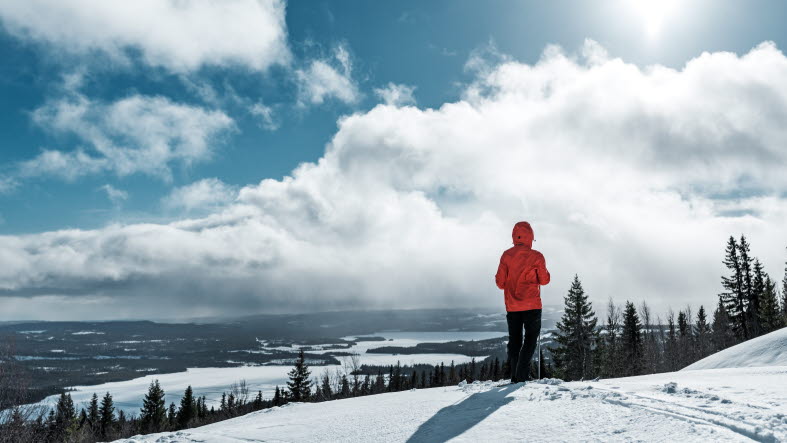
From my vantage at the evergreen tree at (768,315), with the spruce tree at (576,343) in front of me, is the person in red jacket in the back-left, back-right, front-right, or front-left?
front-left

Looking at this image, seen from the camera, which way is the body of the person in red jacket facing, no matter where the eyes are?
away from the camera

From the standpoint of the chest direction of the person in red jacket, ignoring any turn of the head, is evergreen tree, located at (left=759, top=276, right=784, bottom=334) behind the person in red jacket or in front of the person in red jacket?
in front

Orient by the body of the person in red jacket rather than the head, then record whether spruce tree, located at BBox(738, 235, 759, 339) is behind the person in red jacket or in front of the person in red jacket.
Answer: in front

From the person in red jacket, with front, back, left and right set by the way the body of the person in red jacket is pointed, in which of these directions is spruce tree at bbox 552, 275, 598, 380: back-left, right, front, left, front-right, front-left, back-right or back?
front

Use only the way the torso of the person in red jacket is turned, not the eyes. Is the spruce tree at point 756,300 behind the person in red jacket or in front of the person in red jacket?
in front

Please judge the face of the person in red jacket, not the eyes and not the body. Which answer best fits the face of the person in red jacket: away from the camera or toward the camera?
away from the camera
